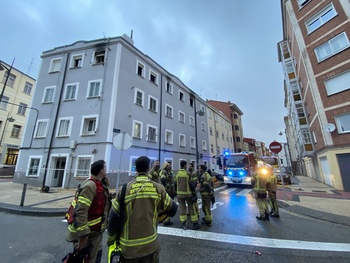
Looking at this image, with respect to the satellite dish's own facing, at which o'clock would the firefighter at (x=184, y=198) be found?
The firefighter is roughly at 11 o'clock from the satellite dish.

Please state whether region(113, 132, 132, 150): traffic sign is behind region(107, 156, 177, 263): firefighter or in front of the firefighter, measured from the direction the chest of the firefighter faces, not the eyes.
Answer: in front

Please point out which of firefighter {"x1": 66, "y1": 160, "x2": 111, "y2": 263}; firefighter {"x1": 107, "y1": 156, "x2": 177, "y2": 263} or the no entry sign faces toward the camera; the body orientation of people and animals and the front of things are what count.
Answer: the no entry sign

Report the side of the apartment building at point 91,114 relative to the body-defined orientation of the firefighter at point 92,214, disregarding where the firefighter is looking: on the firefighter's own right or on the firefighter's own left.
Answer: on the firefighter's own left

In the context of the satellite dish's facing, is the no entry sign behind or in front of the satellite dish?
in front

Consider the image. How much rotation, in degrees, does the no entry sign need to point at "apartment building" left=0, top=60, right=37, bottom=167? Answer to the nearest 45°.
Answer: approximately 90° to its right

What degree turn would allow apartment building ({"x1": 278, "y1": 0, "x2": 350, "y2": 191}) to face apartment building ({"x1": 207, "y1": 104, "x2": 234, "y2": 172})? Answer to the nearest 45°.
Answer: approximately 90° to its right

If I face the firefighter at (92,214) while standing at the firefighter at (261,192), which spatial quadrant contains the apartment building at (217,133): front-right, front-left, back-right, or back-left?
back-right

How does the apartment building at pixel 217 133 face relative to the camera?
to the viewer's right

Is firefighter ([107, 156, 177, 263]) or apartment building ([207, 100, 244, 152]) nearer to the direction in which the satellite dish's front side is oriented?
the firefighter

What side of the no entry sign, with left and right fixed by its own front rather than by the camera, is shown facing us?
front

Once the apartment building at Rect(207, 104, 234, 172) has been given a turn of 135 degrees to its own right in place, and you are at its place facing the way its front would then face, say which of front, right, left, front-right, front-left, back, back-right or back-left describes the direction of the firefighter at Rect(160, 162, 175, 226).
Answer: front-left

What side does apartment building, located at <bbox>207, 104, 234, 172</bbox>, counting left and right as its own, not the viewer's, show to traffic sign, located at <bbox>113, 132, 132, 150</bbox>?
right

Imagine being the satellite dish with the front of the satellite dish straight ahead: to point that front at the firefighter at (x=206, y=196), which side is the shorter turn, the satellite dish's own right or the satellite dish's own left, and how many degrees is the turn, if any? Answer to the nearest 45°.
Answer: approximately 45° to the satellite dish's own left

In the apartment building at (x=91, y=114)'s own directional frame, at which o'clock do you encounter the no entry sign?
The no entry sign is roughly at 9 o'clock from the apartment building.

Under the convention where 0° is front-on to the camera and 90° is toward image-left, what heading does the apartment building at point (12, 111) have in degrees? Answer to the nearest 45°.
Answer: approximately 315°

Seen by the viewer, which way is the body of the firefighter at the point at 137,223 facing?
away from the camera
